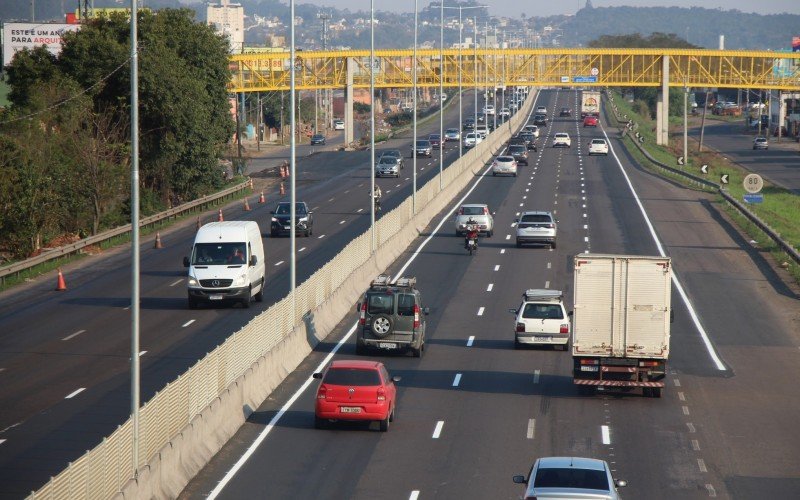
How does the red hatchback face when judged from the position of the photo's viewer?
facing away from the viewer

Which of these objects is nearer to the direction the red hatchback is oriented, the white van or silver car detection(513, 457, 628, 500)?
the white van

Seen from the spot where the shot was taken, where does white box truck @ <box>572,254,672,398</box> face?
facing away from the viewer

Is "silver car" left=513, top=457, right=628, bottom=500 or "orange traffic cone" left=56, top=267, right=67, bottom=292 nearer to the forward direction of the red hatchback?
the orange traffic cone

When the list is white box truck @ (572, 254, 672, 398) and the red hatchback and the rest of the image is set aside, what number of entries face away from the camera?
2

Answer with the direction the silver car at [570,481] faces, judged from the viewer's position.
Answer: facing away from the viewer

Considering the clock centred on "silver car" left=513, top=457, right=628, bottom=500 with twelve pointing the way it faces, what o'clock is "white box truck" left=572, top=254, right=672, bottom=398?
The white box truck is roughly at 12 o'clock from the silver car.

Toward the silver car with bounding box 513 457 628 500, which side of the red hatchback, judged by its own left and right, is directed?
back
